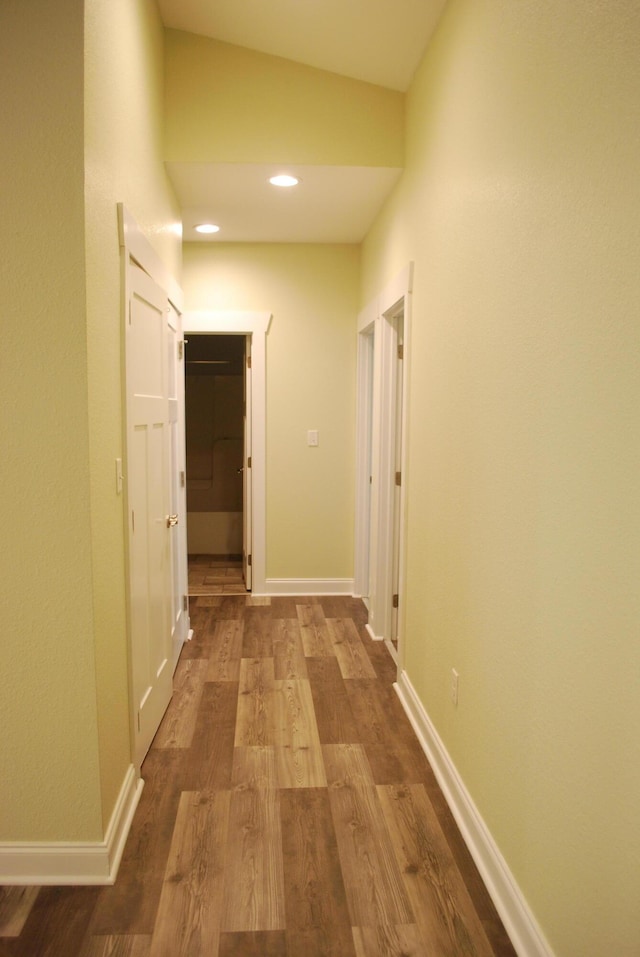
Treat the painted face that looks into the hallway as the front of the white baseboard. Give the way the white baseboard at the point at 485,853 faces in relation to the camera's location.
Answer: facing to the left of the viewer

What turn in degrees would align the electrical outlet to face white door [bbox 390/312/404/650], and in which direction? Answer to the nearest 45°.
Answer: approximately 90° to its right

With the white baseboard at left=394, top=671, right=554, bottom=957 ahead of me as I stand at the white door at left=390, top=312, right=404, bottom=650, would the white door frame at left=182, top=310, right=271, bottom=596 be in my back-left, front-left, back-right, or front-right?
back-right

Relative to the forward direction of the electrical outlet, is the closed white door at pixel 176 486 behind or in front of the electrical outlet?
in front

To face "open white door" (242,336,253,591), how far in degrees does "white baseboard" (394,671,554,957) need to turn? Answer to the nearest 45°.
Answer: approximately 45° to its right

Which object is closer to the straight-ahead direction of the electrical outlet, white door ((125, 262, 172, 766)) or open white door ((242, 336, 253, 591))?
the white door

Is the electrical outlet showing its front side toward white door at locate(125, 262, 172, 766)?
yes

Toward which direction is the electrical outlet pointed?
to the viewer's left

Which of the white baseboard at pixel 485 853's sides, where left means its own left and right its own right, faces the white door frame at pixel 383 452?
right

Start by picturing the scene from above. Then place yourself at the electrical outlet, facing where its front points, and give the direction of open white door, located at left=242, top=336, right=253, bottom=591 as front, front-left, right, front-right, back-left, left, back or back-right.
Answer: front-right

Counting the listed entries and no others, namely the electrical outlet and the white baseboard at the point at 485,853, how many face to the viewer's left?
2
